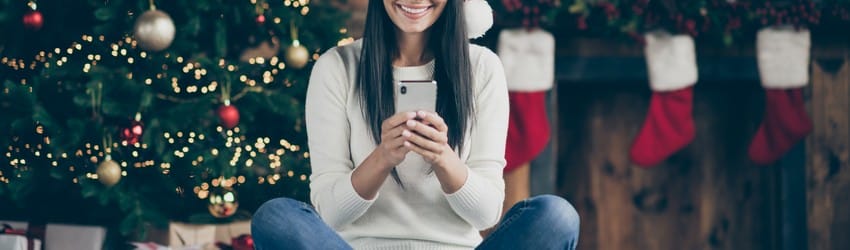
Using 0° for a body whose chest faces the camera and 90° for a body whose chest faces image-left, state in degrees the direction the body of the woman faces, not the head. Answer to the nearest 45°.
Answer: approximately 0°

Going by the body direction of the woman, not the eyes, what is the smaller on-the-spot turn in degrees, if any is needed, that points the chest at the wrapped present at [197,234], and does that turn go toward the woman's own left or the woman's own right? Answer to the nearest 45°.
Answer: approximately 135° to the woman's own right

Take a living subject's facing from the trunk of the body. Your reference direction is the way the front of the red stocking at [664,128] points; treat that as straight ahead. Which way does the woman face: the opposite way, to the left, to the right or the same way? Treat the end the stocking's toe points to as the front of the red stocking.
to the left

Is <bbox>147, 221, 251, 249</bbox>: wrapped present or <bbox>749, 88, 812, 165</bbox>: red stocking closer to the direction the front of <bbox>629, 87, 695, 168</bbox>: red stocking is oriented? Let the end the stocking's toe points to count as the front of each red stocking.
the wrapped present

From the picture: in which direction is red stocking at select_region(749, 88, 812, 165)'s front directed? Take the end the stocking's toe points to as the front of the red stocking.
to the viewer's left

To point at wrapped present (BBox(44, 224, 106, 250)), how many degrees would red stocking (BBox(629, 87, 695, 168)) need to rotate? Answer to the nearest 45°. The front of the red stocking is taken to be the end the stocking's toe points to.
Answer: approximately 45° to its left

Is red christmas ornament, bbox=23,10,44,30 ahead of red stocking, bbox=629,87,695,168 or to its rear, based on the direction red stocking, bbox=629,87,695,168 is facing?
ahead

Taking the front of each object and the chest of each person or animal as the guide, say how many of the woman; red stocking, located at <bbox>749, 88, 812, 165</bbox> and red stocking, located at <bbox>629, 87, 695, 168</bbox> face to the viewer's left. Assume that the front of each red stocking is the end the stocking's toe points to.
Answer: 2

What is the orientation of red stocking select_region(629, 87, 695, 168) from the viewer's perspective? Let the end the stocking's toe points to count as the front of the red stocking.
to the viewer's left

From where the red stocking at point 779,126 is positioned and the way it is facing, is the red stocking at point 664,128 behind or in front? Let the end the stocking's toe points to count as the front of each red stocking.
in front

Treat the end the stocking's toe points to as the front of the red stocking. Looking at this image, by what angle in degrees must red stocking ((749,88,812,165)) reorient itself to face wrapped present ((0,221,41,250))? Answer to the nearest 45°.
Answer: approximately 45° to its left

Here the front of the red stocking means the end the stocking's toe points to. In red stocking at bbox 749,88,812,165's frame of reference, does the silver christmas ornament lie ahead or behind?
ahead
